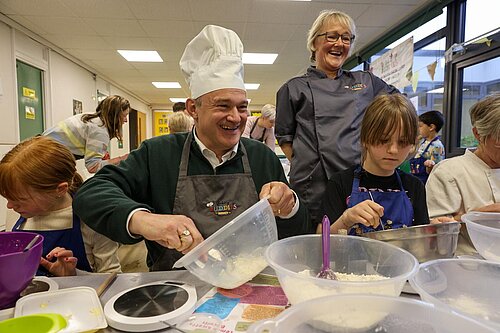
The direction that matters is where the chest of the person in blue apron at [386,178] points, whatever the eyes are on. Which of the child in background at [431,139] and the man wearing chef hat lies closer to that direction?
the man wearing chef hat

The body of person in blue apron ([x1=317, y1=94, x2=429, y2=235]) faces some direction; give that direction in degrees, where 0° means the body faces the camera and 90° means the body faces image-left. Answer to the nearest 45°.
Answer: approximately 0°

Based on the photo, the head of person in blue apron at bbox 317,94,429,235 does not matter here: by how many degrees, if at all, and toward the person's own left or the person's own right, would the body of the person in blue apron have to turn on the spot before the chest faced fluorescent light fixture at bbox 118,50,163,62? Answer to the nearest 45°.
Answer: approximately 135° to the person's own right

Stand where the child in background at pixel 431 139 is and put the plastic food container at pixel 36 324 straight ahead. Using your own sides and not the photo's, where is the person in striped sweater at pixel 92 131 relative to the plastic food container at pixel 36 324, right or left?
right

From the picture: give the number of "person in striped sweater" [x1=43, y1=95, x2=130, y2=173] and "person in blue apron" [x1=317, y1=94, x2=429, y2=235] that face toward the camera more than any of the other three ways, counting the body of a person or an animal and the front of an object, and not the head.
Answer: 1

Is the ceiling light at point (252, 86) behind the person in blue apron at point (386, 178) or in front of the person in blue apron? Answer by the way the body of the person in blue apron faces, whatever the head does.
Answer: behind

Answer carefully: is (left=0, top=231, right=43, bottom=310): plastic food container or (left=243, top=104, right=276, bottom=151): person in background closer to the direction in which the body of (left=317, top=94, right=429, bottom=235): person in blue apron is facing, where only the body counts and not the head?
the plastic food container

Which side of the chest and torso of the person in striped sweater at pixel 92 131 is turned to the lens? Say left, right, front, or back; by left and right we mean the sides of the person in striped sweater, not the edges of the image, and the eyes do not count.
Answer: right
